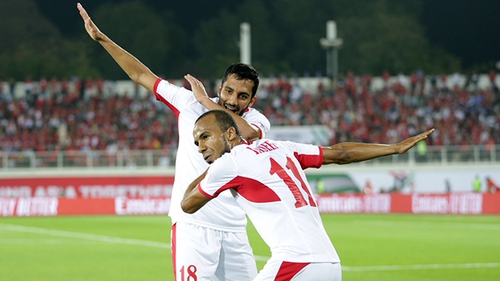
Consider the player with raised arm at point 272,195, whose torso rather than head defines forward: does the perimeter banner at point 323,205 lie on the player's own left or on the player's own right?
on the player's own right

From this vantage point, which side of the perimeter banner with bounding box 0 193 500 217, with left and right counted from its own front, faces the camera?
front

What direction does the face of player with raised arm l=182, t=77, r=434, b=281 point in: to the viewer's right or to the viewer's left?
to the viewer's left

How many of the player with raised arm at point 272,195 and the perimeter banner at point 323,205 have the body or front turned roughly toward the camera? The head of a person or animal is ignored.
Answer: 1

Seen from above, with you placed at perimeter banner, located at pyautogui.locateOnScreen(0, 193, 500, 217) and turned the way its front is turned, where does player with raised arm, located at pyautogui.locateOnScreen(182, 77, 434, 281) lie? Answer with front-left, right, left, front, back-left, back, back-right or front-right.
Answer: front

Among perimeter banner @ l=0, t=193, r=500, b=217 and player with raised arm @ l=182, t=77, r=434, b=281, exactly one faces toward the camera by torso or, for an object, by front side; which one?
the perimeter banner

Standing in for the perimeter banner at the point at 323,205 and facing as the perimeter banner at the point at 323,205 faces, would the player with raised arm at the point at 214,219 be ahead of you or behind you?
ahead

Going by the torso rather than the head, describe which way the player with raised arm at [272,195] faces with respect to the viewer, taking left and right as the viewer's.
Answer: facing away from the viewer and to the left of the viewer
